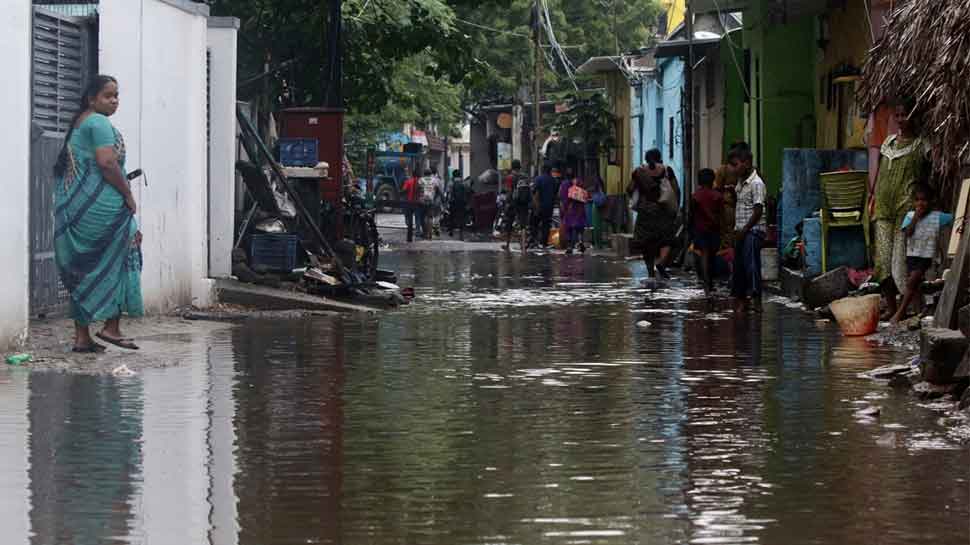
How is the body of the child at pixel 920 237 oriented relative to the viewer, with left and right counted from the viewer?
facing the viewer and to the left of the viewer

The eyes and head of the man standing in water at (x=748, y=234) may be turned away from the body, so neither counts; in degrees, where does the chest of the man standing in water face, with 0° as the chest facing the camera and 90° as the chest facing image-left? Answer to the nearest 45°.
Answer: approximately 45°

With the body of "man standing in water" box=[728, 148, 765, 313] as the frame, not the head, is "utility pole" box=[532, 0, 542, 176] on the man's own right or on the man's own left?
on the man's own right

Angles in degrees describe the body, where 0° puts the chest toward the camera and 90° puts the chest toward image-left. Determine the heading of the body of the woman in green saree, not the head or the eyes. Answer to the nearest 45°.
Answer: approximately 270°
